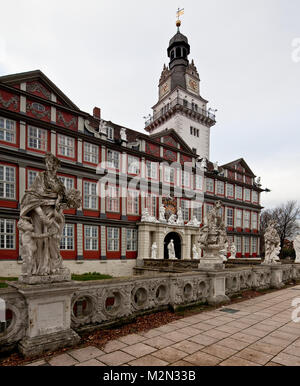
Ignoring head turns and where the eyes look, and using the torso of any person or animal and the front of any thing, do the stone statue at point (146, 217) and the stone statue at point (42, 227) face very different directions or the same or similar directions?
same or similar directions

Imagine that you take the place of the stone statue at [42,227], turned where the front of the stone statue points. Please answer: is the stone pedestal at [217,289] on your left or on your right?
on your left

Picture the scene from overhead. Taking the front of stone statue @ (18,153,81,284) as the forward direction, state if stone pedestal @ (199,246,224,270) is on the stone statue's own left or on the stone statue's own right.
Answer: on the stone statue's own left

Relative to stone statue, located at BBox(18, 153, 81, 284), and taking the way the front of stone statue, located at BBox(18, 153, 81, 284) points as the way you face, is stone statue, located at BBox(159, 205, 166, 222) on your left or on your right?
on your left

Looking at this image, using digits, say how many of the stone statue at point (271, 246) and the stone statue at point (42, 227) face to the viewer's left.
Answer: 0

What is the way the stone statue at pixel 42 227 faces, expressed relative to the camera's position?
facing the viewer and to the right of the viewer

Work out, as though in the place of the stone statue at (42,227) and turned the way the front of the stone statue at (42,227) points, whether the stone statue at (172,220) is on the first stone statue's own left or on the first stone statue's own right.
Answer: on the first stone statue's own left

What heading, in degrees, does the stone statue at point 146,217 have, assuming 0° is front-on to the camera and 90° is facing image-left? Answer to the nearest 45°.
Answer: approximately 315°

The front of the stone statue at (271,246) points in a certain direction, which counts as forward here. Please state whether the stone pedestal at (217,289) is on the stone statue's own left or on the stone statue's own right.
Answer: on the stone statue's own right

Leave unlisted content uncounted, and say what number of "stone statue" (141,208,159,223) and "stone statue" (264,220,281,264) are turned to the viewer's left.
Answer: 0

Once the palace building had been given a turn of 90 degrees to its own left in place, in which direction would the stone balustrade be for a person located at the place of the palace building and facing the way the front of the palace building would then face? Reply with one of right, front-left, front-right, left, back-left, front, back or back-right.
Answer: back-right

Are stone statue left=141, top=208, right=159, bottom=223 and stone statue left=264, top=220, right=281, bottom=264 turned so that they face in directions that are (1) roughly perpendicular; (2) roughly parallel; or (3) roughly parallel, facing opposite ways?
roughly parallel

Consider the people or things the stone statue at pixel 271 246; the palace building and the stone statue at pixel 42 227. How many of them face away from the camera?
0
